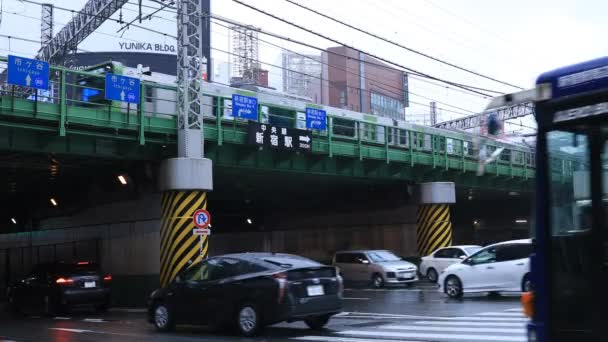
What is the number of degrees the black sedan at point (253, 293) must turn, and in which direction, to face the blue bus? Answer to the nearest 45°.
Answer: approximately 135° to its left

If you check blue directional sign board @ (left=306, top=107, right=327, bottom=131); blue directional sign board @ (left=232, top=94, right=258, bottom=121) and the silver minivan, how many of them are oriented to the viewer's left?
0

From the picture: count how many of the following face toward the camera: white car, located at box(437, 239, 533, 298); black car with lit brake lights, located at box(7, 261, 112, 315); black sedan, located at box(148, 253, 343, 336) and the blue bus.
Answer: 0

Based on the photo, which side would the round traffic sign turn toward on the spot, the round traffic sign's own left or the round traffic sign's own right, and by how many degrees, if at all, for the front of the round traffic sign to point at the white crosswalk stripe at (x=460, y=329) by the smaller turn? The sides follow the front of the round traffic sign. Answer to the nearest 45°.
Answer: approximately 45° to the round traffic sign's own left

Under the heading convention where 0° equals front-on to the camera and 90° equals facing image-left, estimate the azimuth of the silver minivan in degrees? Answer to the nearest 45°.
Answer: approximately 315°

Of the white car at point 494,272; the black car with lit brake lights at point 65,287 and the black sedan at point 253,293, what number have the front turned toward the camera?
0

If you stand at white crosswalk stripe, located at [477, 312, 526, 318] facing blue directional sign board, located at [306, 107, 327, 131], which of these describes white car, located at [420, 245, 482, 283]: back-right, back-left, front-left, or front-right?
front-right

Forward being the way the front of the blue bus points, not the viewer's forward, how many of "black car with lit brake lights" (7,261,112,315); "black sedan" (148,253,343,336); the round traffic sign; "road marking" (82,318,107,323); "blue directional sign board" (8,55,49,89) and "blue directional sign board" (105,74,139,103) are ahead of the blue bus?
6

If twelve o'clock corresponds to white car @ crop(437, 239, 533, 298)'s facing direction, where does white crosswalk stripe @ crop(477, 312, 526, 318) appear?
The white crosswalk stripe is roughly at 9 o'clock from the white car.

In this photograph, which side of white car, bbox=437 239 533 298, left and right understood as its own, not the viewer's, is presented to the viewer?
left

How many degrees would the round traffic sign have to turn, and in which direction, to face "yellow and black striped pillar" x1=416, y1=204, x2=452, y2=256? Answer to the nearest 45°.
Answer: approximately 135° to its left

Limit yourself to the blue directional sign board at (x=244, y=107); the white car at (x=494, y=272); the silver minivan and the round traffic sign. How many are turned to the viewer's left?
1

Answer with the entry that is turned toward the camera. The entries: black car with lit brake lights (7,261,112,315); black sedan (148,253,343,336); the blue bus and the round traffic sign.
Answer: the round traffic sign
